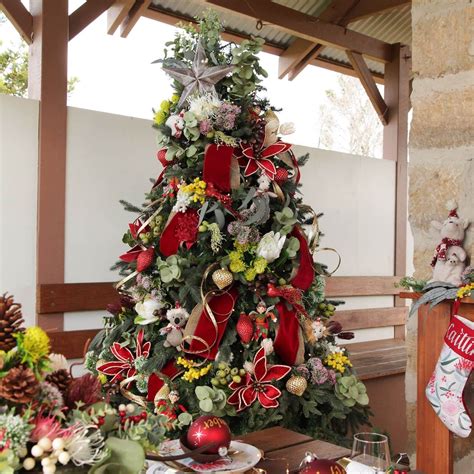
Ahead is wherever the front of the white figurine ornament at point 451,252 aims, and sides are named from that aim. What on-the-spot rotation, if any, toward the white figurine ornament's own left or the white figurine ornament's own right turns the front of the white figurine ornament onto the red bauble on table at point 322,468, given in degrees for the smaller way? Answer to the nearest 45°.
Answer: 0° — it already faces it

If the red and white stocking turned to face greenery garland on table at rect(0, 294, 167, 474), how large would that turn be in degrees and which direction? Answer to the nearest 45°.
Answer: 0° — it already faces it

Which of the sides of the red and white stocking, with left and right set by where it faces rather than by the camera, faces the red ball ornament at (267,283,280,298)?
right

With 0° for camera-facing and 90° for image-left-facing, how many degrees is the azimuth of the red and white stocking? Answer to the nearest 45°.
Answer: approximately 0°

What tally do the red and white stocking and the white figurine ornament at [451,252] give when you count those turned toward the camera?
2

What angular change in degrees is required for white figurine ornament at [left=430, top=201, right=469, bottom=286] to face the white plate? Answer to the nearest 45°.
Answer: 0° — it already faces it

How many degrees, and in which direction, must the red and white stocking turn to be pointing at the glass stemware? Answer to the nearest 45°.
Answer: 0° — it already faces it
